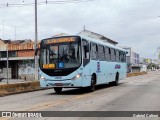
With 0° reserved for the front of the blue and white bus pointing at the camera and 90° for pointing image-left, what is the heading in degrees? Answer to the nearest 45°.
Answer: approximately 45°
